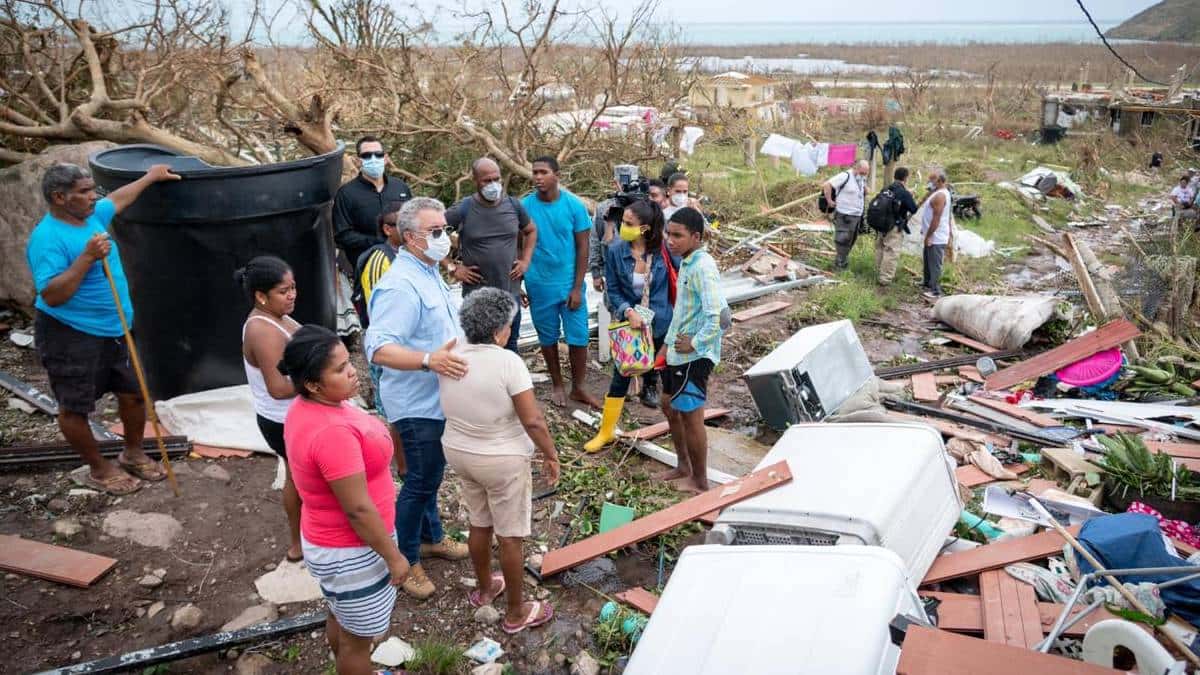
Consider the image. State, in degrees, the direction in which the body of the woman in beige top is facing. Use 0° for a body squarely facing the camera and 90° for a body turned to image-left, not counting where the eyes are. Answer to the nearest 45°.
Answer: approximately 225°

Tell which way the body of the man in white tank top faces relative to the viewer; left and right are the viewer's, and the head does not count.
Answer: facing to the left of the viewer

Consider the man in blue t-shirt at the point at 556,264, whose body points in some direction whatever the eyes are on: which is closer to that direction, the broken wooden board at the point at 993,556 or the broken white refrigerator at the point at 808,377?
the broken wooden board

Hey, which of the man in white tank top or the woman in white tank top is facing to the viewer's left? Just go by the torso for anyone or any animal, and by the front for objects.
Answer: the man in white tank top

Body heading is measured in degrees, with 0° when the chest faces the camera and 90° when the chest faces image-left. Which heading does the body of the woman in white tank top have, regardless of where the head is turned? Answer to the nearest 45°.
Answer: approximately 270°

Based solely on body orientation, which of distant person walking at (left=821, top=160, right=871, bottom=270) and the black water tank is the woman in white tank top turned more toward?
the distant person walking

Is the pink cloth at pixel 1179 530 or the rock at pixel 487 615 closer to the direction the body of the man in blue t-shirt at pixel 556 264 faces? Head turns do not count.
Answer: the rock

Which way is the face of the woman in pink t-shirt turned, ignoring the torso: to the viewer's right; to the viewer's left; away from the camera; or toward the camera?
to the viewer's right
